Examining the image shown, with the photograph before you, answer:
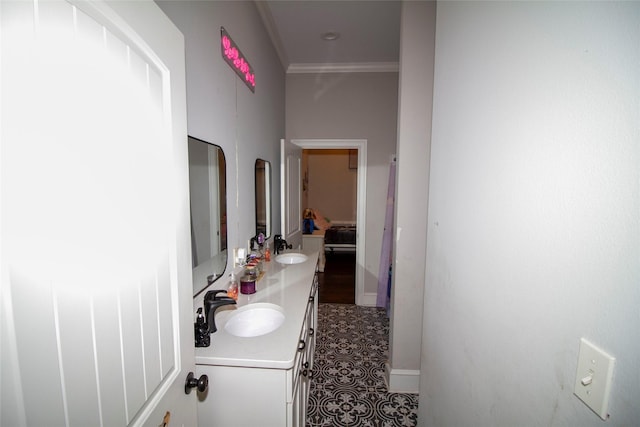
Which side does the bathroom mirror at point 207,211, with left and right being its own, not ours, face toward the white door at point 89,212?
right

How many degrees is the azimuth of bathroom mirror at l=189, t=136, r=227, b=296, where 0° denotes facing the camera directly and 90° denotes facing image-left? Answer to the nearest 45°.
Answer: approximately 270°

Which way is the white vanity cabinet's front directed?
to the viewer's right

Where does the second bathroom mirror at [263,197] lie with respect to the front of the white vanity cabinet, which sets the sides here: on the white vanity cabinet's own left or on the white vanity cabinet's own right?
on the white vanity cabinet's own left

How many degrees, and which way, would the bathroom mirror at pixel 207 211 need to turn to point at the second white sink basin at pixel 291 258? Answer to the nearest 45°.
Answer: approximately 45° to its left

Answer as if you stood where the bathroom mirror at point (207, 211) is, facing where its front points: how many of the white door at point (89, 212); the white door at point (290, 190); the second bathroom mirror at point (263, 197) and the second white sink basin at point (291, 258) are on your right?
1
